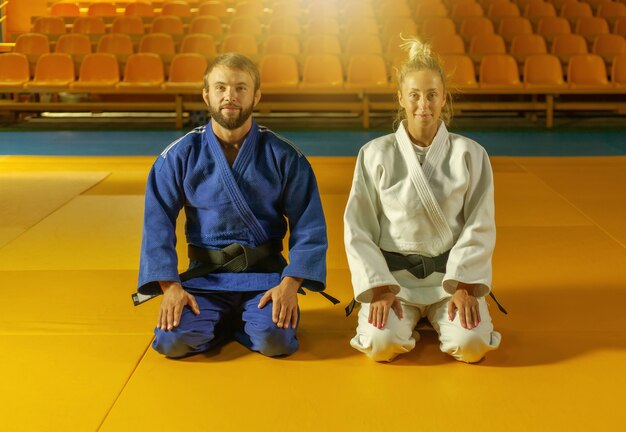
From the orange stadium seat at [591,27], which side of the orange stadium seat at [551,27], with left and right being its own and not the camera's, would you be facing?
left

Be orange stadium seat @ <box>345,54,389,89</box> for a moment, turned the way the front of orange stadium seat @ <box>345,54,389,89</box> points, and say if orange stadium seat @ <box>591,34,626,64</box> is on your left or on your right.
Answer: on your left

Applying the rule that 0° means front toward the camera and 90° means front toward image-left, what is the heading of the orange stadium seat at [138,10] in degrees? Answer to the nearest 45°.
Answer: approximately 0°

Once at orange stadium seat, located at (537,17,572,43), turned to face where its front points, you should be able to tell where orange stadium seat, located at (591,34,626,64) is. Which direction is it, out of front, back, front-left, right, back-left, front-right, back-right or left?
front-left

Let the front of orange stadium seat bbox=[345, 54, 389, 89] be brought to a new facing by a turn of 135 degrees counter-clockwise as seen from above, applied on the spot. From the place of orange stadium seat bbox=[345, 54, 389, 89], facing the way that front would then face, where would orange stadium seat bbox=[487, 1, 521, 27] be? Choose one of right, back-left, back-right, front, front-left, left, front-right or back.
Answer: front

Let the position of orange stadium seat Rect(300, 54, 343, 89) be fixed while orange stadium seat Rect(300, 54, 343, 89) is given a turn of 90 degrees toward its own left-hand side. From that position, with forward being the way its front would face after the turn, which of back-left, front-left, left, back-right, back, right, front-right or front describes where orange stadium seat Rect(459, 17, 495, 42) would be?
front-left

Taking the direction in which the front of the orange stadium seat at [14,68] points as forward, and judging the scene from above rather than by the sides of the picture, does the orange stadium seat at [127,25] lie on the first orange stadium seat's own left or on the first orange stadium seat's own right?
on the first orange stadium seat's own left

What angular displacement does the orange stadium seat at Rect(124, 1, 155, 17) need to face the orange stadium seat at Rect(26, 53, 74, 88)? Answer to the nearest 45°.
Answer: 0° — it already faces it

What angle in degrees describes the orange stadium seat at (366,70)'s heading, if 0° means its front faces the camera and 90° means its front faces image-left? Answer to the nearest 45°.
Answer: approximately 0°

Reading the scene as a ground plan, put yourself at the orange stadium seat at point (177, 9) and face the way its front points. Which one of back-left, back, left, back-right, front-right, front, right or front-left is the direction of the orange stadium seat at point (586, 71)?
front-left
